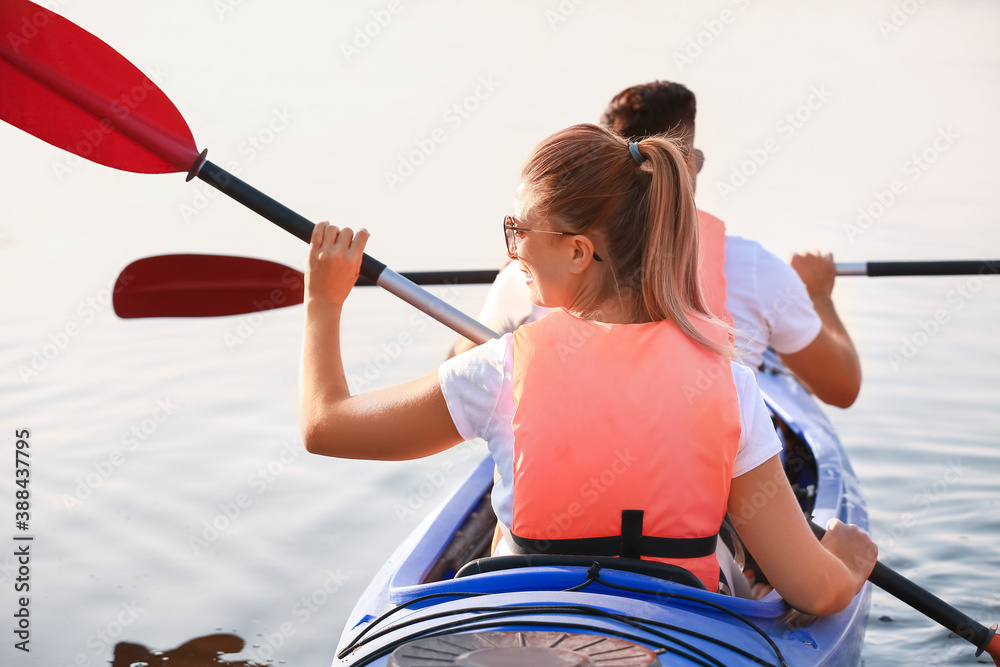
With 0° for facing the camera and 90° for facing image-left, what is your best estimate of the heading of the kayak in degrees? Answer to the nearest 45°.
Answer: approximately 180°

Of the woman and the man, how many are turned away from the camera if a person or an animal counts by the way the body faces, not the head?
2

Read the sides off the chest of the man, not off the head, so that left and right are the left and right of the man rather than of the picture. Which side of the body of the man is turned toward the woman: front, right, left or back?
back

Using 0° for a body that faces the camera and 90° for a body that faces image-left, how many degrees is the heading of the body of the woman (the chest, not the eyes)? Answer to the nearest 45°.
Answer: approximately 180°

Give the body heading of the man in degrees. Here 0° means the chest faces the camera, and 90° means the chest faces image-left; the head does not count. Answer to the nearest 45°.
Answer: approximately 180°

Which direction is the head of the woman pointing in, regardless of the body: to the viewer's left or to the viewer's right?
to the viewer's left

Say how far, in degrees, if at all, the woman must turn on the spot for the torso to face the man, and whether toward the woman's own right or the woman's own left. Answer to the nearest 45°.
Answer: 0° — they already face them
